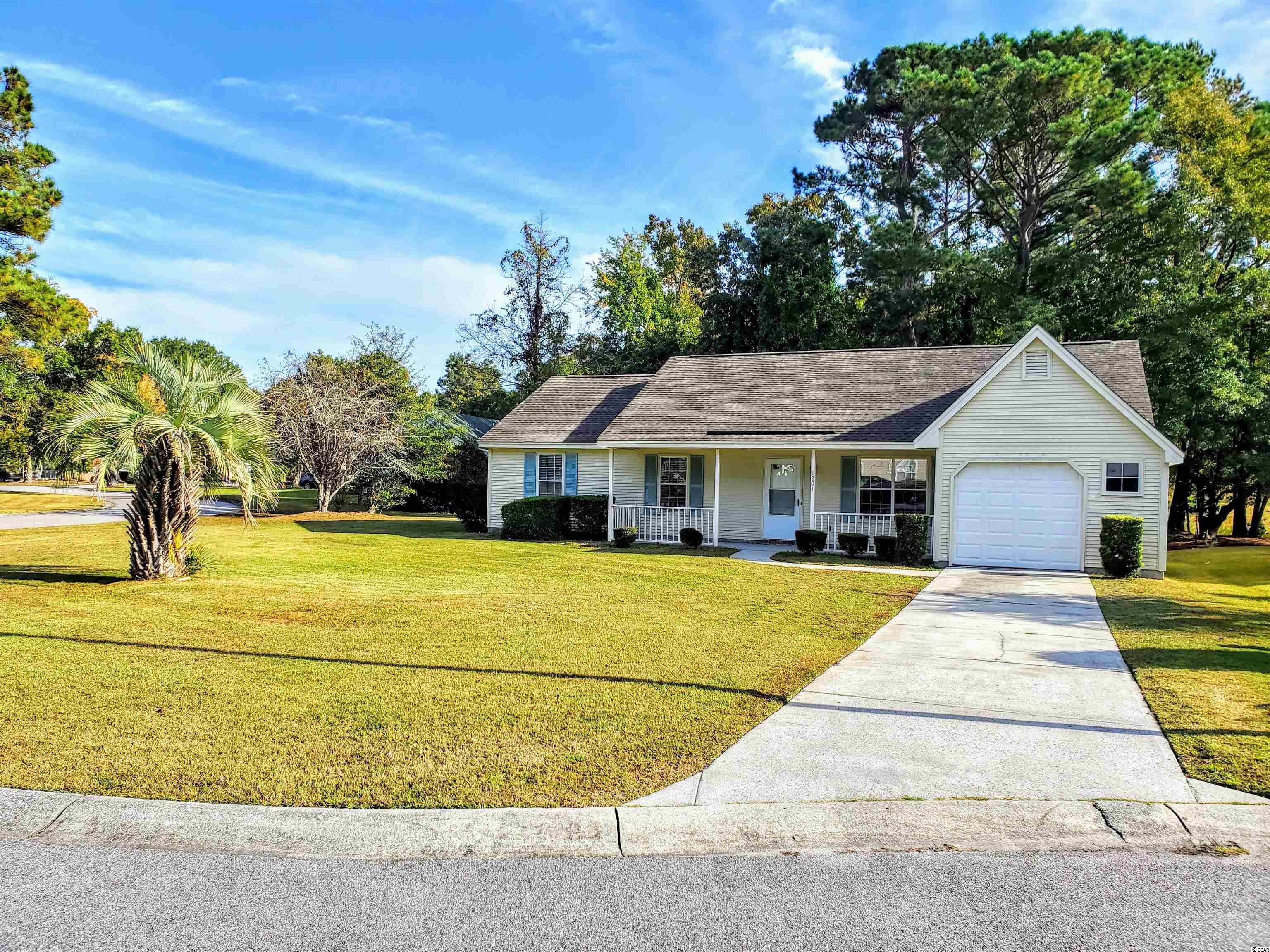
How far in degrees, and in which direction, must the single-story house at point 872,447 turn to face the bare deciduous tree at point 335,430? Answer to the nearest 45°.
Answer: approximately 90° to its right

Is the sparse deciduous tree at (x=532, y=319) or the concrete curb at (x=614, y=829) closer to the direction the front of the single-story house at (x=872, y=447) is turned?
the concrete curb

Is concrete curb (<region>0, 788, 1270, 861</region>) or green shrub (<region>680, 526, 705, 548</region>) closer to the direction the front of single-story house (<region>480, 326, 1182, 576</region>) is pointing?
the concrete curb

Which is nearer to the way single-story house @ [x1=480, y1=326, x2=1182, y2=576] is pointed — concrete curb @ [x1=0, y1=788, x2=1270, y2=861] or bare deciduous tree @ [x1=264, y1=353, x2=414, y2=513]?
the concrete curb

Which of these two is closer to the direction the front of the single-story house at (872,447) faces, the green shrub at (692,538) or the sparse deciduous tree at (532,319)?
the green shrub

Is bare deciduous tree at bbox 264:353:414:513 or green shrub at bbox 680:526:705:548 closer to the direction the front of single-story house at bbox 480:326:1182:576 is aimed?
the green shrub

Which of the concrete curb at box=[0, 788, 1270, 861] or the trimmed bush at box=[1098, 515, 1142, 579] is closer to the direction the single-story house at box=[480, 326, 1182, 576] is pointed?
the concrete curb

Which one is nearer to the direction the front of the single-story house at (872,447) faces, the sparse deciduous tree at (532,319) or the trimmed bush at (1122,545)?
the trimmed bush

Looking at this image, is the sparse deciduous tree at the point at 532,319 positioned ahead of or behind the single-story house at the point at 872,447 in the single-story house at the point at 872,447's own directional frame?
behind

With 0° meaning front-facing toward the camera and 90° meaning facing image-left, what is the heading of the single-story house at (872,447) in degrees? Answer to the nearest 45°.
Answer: approximately 0°

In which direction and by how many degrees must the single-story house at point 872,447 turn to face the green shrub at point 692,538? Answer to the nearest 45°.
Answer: approximately 90° to its right

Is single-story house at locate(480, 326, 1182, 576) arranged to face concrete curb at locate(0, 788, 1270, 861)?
yes

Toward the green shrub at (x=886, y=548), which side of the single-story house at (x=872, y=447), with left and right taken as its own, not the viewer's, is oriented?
front
